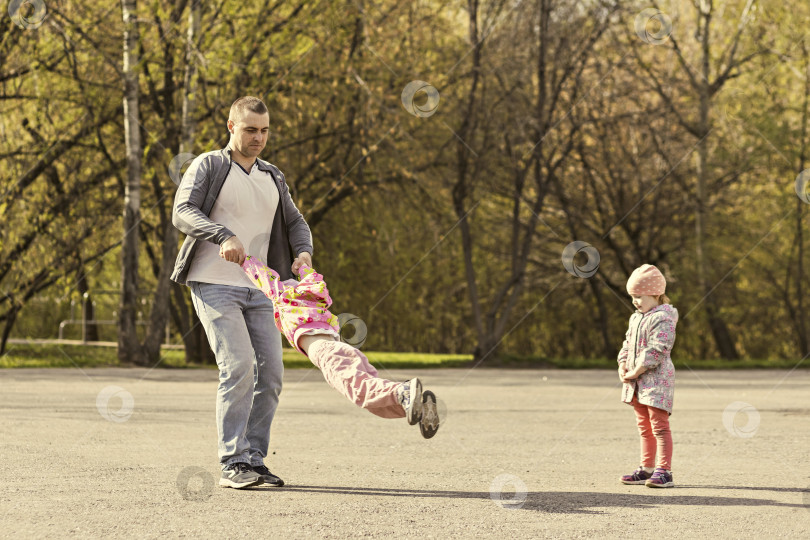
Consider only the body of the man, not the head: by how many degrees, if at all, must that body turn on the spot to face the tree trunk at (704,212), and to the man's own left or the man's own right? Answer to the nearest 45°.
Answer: approximately 90° to the man's own left

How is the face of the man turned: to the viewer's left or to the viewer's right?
to the viewer's right

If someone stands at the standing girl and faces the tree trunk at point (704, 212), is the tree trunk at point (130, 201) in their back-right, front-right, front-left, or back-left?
front-left

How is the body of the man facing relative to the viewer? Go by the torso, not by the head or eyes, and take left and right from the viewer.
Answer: facing the viewer and to the right of the viewer

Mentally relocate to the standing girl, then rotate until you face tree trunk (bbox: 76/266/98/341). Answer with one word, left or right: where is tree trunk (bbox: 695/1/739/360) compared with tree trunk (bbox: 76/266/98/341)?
right

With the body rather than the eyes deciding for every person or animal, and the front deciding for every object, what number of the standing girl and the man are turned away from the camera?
0

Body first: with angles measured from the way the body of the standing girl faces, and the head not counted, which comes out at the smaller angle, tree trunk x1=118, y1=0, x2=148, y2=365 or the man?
the man

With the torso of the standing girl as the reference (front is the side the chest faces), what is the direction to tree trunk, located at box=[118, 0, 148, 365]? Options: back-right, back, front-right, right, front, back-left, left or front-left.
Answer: right

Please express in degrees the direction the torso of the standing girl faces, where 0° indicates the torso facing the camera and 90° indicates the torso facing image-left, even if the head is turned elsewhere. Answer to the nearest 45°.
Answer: approximately 45°

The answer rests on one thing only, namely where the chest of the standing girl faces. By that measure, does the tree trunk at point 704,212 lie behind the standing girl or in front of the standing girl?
behind

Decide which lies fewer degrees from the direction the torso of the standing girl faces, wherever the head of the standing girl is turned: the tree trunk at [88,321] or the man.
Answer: the man

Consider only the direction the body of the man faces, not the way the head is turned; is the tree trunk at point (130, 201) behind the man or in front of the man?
behind

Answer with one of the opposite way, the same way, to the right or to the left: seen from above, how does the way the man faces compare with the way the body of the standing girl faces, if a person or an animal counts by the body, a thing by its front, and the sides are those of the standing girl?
to the left

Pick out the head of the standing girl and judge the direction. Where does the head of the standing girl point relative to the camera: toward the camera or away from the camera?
toward the camera

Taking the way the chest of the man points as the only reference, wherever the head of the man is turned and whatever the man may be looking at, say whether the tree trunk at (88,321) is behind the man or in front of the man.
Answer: behind

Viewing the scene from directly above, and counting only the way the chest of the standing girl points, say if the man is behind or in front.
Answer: in front

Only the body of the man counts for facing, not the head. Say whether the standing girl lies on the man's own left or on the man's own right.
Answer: on the man's own left
